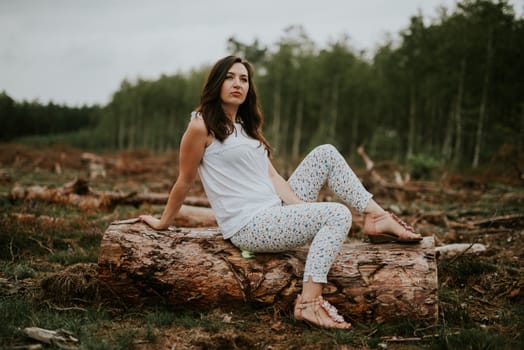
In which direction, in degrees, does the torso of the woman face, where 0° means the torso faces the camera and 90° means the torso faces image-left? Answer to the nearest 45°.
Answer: approximately 315°

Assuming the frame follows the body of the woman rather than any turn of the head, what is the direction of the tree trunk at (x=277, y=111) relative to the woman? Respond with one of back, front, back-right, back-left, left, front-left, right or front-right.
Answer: back-left
